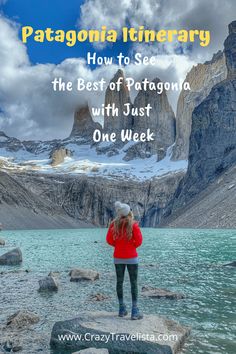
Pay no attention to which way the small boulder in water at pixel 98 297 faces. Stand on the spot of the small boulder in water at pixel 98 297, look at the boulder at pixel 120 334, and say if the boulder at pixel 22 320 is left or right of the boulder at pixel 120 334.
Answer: right

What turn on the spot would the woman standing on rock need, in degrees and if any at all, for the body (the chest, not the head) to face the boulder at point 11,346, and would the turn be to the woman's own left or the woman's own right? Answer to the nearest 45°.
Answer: approximately 90° to the woman's own left

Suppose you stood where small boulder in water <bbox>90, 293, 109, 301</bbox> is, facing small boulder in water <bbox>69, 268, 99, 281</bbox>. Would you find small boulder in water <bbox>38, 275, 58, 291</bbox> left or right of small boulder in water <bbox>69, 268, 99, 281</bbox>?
left

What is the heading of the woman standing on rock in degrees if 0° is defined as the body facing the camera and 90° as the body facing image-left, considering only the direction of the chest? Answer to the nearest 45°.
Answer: approximately 180°

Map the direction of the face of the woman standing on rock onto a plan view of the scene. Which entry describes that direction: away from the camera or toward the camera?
away from the camera
